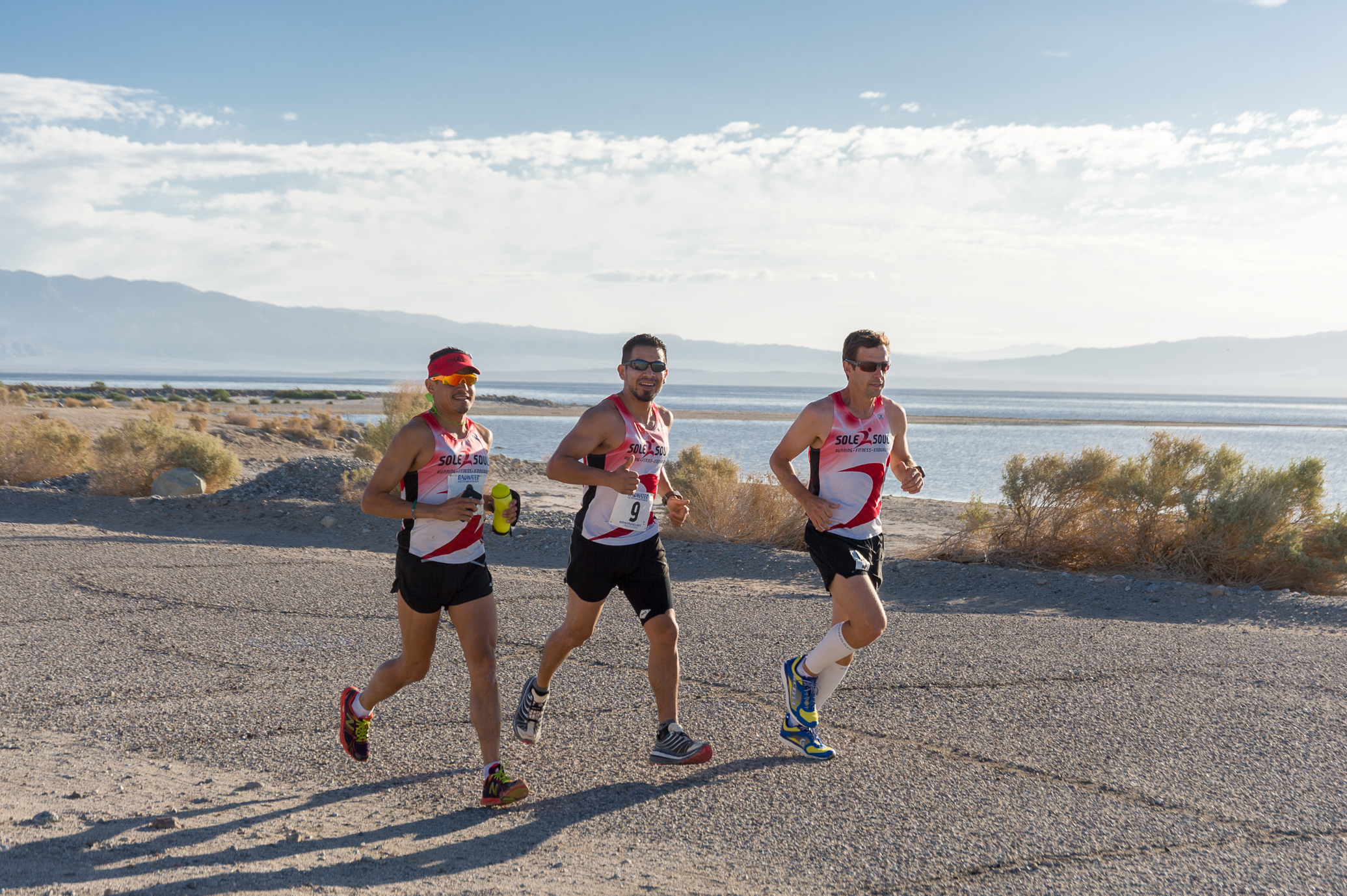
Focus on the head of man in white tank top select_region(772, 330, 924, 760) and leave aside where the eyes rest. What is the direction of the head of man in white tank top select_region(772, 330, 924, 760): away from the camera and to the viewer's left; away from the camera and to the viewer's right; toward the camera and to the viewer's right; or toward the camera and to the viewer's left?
toward the camera and to the viewer's right

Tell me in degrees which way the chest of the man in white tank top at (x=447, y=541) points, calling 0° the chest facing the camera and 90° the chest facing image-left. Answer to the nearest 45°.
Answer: approximately 315°

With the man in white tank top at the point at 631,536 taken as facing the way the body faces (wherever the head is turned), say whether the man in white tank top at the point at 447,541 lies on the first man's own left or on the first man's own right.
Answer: on the first man's own right

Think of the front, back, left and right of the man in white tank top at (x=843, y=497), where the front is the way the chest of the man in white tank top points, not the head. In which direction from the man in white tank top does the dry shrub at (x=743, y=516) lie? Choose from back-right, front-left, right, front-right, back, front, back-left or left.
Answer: back-left

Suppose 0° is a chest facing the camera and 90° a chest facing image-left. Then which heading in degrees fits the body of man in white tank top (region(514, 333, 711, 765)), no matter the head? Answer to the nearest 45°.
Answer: approximately 315°

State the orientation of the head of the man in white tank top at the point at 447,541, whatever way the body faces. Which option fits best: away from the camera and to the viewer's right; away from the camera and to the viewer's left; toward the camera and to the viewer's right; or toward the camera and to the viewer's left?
toward the camera and to the viewer's right

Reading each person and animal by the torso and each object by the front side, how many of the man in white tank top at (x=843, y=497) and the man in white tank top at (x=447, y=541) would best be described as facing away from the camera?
0

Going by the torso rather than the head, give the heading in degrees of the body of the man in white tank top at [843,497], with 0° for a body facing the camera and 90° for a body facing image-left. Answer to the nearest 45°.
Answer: approximately 315°

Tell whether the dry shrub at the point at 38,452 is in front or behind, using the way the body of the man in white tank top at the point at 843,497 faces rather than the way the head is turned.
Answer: behind

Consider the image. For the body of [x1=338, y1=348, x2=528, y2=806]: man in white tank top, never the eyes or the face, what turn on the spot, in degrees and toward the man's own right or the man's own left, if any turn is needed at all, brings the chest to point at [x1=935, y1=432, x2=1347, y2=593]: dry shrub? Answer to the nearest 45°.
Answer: approximately 90° to the man's own left
